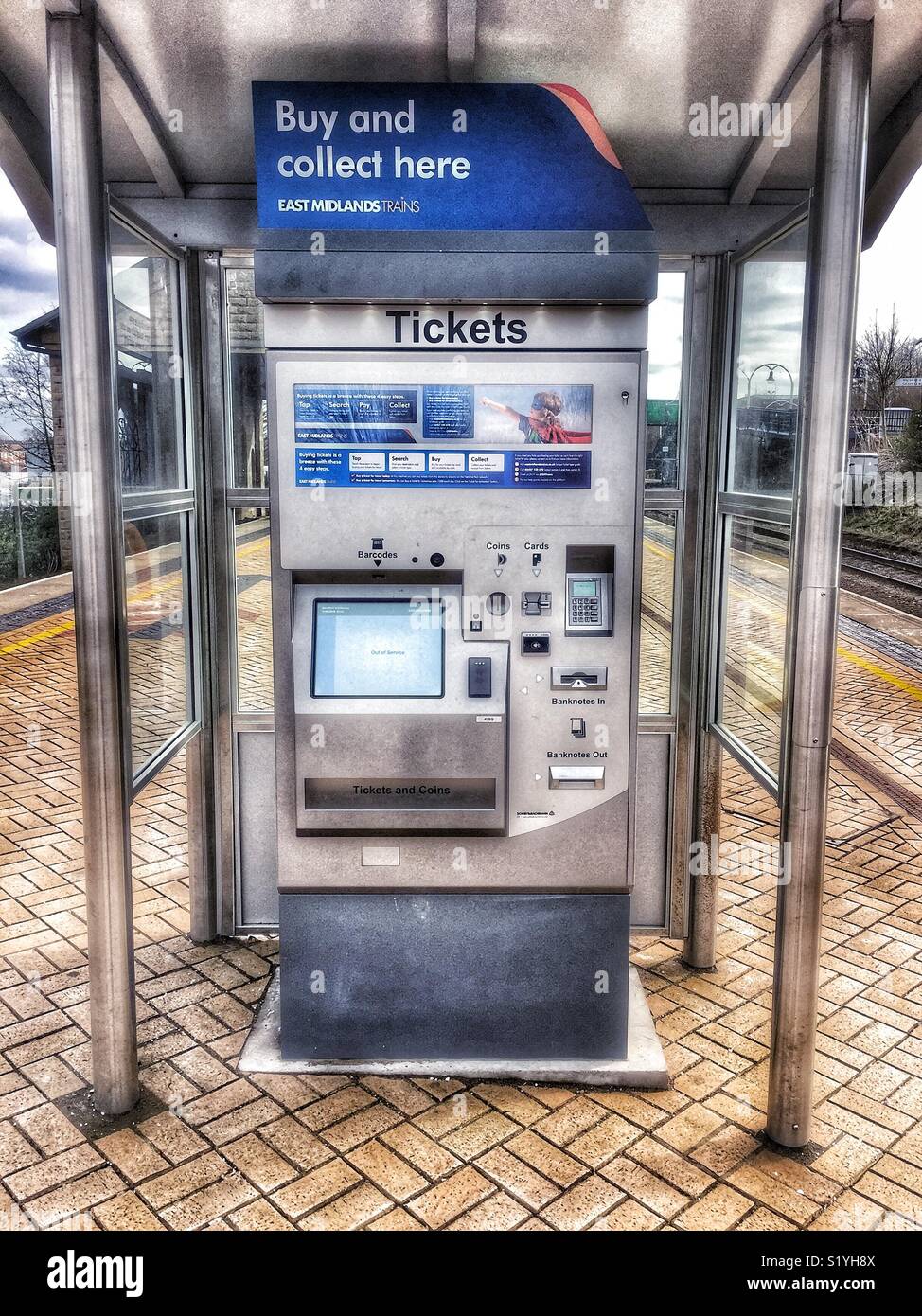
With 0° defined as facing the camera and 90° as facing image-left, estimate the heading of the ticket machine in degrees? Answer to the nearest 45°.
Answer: approximately 0°

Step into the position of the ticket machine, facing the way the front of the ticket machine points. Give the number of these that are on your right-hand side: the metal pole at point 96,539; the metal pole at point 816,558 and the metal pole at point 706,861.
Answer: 1

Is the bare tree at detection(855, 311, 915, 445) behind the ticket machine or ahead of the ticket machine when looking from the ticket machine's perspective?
behind

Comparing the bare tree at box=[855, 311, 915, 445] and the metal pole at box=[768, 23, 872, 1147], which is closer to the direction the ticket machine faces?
the metal pole

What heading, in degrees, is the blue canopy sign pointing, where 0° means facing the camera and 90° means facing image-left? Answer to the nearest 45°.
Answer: approximately 0°

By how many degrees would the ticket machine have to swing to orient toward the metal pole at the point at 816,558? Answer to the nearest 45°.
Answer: approximately 90° to its left

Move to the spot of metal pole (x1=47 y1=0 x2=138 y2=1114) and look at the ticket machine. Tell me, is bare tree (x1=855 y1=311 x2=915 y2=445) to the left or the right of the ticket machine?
left

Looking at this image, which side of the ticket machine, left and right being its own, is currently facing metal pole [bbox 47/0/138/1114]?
right

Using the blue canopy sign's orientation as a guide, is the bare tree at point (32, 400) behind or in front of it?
behind
